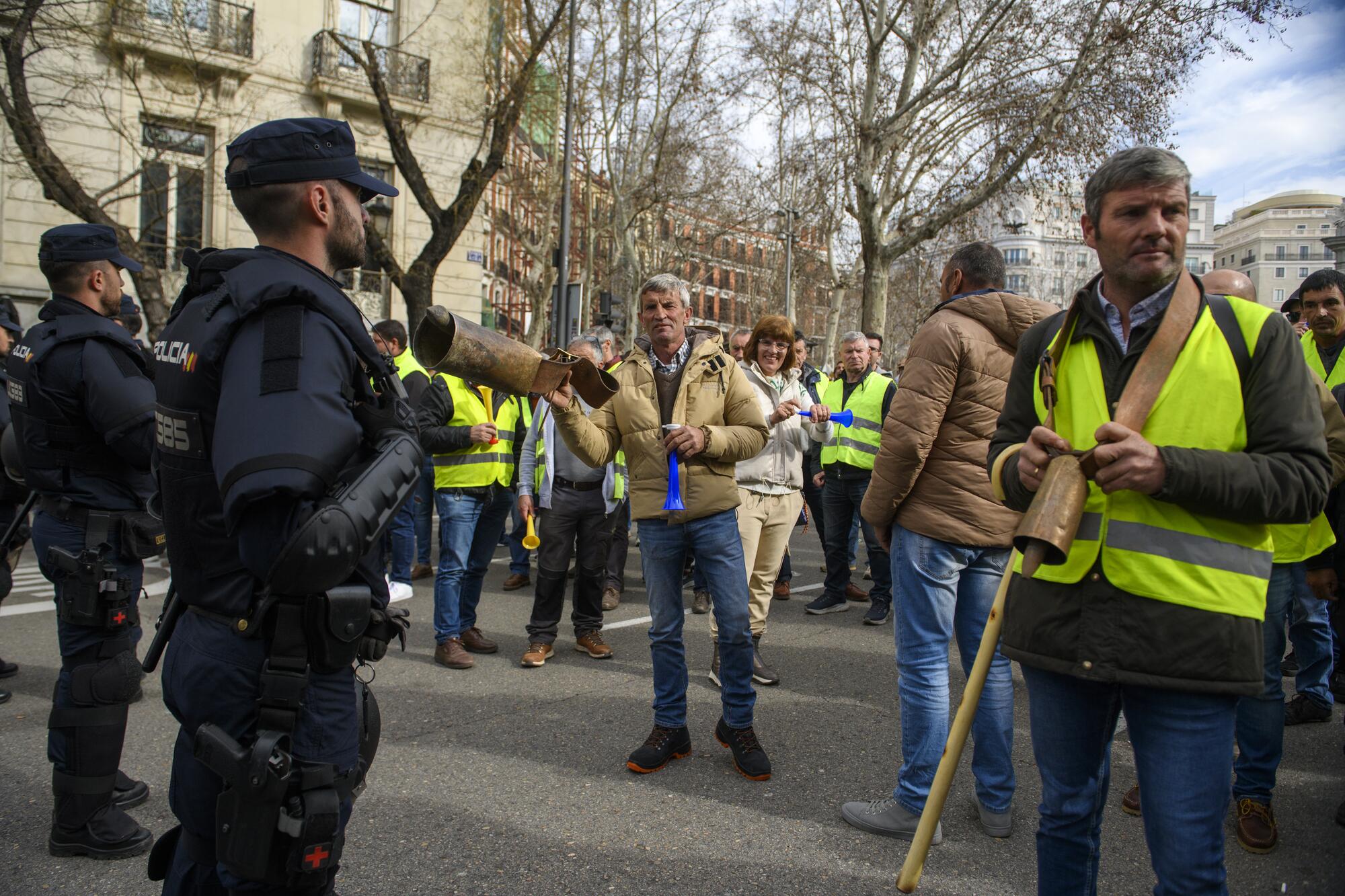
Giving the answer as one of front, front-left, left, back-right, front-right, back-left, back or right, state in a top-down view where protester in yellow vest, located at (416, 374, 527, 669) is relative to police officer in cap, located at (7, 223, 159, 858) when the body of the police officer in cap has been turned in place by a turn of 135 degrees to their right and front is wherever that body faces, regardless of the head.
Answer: back

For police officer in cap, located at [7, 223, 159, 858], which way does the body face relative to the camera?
to the viewer's right

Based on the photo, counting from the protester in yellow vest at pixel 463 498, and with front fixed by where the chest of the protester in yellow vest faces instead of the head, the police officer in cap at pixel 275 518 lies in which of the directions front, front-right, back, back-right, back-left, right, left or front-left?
front-right

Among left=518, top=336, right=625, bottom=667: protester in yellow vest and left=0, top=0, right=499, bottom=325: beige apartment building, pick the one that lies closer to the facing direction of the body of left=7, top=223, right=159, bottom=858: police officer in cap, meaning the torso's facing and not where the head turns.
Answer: the protester in yellow vest

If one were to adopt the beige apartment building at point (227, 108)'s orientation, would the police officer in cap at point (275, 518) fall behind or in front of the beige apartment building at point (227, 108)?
in front

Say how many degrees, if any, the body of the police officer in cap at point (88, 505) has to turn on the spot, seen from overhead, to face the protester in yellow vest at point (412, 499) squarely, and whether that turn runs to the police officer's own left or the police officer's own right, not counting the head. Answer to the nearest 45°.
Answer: approximately 45° to the police officer's own left

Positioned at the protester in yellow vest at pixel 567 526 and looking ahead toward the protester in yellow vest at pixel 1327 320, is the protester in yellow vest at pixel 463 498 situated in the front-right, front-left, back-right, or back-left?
back-right

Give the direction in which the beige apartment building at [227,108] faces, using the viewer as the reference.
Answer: facing the viewer and to the right of the viewer

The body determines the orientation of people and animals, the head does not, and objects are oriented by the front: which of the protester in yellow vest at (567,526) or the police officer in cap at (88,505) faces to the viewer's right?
the police officer in cap

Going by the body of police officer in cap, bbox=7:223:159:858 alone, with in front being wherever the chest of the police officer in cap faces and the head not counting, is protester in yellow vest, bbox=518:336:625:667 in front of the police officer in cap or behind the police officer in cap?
in front

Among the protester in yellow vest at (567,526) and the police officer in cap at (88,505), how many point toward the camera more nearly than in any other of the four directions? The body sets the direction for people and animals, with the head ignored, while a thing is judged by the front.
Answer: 1

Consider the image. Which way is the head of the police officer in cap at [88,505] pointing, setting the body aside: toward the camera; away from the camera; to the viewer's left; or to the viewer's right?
to the viewer's right

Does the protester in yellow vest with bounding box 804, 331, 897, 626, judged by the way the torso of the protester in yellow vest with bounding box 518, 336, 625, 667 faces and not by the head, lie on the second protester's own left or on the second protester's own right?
on the second protester's own left

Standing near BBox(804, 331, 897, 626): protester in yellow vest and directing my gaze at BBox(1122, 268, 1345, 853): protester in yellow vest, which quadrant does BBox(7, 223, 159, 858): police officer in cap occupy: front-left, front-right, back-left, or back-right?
front-right
